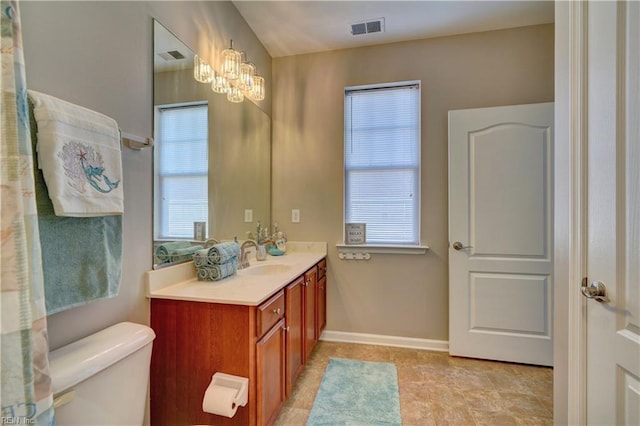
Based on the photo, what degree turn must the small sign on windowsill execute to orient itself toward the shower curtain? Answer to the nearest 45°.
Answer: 0° — it already faces it

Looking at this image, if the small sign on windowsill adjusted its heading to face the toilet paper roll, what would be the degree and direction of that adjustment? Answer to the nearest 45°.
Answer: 0° — it already faces it

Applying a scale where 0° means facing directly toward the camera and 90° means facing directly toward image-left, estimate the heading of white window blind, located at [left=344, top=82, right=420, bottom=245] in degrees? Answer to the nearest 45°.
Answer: approximately 0°

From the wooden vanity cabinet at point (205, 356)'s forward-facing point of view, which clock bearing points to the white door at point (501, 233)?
The white door is roughly at 10 o'clock from the wooden vanity cabinet.

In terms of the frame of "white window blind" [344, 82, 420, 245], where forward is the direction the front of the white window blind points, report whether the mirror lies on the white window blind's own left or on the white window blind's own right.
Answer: on the white window blind's own right

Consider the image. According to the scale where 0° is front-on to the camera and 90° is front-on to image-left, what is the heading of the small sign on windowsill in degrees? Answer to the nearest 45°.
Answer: approximately 0°
